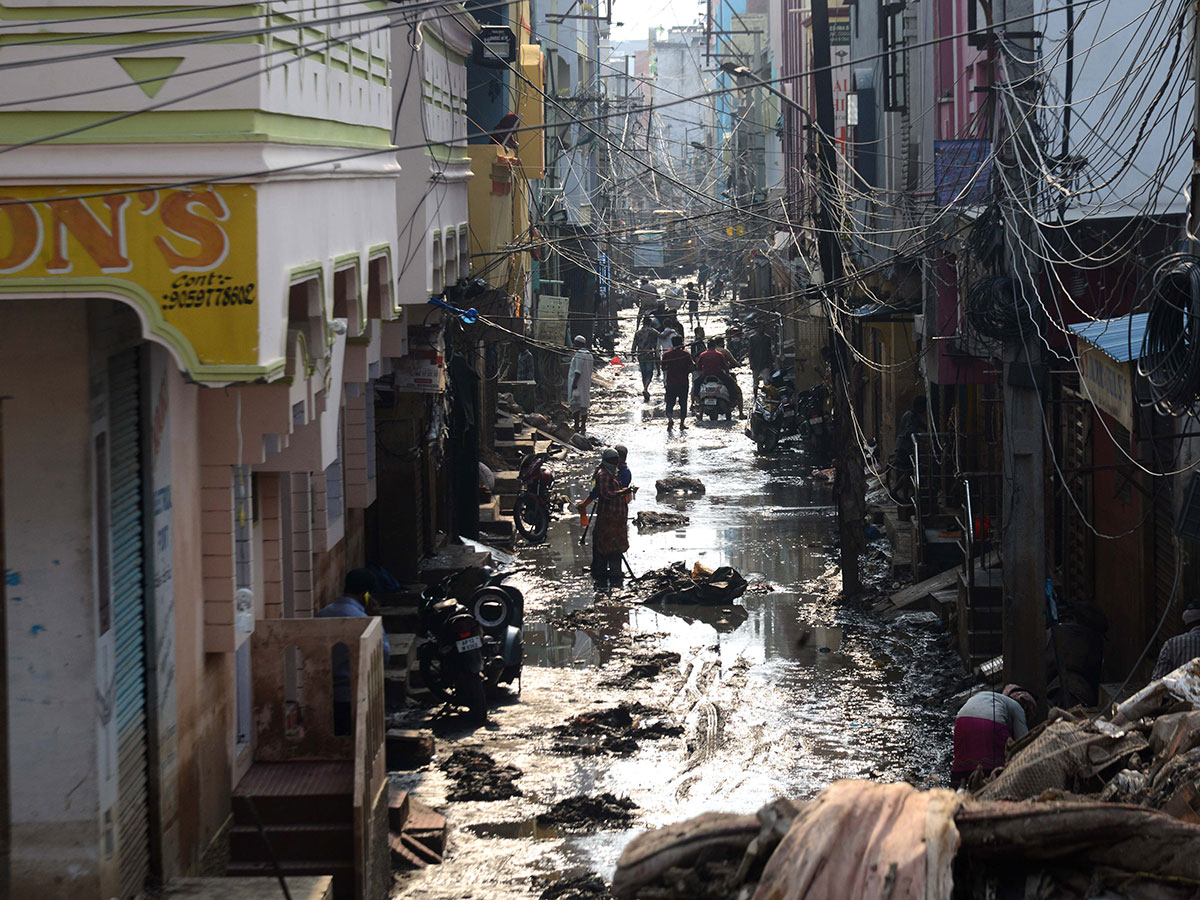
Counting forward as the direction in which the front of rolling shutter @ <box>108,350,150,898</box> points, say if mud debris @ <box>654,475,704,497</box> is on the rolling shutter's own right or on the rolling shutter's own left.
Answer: on the rolling shutter's own left

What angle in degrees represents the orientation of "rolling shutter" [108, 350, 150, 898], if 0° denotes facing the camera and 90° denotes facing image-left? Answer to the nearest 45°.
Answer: approximately 270°

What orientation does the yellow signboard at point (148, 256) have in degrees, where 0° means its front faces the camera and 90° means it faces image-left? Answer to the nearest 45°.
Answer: approximately 0°

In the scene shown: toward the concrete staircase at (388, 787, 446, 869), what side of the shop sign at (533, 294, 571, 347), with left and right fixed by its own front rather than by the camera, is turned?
front

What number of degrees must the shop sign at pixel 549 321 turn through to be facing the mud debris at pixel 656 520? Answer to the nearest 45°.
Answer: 0° — it already faces it
